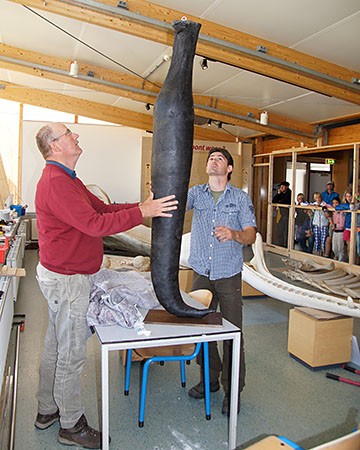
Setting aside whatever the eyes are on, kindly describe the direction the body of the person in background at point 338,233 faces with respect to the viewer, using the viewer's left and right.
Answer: facing the viewer and to the left of the viewer

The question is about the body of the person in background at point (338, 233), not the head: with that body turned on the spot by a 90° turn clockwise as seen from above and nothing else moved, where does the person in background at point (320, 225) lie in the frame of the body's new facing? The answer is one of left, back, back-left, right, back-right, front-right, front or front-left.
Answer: front

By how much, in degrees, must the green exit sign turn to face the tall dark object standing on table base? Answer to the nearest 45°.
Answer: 0° — it already faces it

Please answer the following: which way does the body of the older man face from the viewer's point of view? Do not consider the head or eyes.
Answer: to the viewer's right

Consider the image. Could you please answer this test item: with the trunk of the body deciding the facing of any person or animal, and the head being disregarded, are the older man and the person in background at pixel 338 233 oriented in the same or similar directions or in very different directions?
very different directions

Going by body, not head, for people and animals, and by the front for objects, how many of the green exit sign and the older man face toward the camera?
1

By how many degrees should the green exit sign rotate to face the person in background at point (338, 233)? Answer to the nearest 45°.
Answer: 0° — it already faces them

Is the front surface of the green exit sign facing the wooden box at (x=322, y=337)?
yes

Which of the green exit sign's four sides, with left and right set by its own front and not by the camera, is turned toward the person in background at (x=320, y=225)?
front

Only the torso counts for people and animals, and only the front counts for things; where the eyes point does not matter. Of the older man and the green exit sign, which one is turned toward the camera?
the green exit sign

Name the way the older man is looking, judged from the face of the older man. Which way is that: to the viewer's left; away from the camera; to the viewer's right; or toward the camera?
to the viewer's right

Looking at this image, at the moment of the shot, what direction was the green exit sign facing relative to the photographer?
facing the viewer

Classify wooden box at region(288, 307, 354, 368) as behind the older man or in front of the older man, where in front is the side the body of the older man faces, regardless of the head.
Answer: in front
